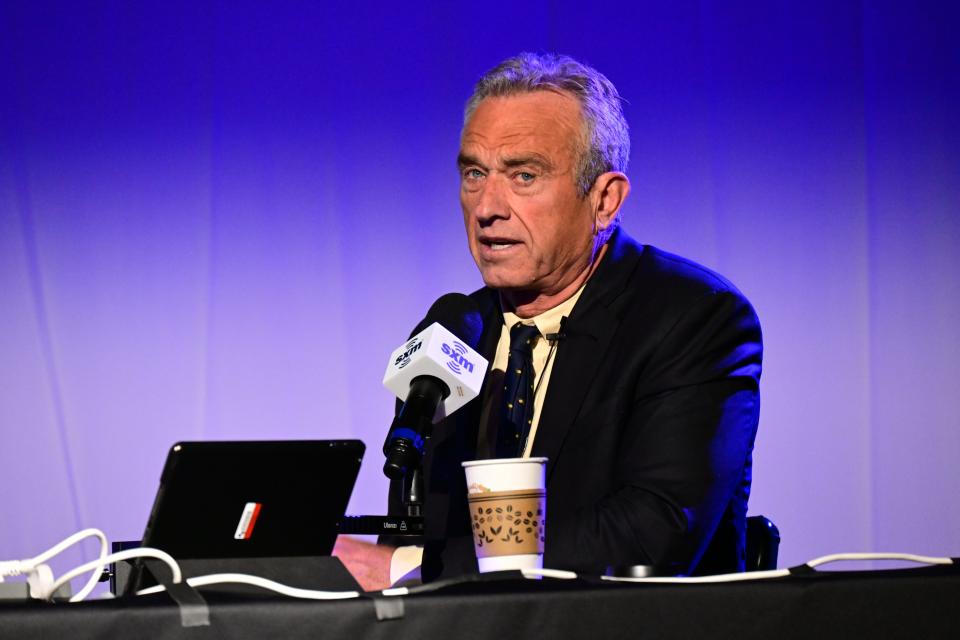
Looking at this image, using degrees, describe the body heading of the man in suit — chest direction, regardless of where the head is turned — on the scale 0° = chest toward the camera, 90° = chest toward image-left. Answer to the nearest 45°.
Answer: approximately 45°

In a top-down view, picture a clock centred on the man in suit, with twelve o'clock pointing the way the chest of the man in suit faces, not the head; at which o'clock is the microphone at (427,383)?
The microphone is roughly at 11 o'clock from the man in suit.

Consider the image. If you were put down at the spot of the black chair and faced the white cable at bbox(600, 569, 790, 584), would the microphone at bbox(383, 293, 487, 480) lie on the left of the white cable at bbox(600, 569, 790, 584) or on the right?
right

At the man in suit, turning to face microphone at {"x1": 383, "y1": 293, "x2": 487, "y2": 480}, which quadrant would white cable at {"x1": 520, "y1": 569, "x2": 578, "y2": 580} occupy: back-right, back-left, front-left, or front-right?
front-left

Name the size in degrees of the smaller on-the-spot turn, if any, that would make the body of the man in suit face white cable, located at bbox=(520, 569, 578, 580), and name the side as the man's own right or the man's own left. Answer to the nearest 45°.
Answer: approximately 45° to the man's own left

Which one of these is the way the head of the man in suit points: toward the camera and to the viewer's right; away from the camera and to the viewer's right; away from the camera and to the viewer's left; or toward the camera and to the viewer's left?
toward the camera and to the viewer's left

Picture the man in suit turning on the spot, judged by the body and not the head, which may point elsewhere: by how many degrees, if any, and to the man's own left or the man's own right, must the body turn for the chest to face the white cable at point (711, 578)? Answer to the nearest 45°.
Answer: approximately 45° to the man's own left
